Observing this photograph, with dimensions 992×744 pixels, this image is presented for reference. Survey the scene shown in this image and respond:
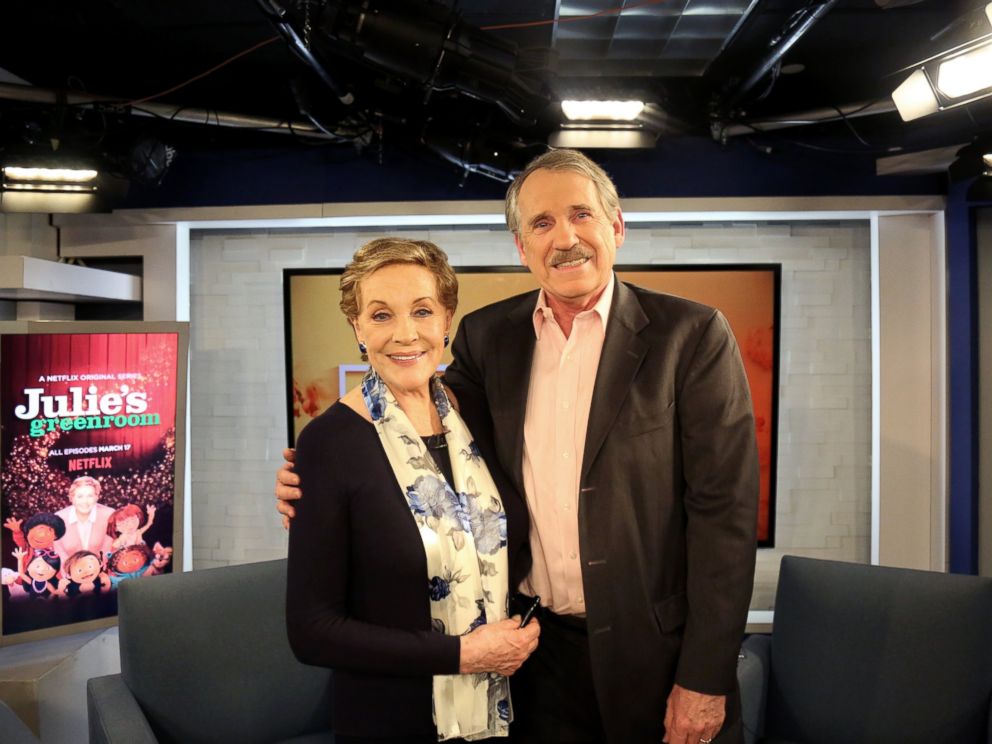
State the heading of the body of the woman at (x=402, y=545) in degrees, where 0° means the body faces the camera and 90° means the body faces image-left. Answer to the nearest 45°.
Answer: approximately 315°

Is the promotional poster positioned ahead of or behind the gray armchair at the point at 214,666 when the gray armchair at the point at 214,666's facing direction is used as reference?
behind

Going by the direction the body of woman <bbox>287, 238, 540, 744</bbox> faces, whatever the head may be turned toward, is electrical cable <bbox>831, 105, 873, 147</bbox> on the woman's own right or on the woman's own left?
on the woman's own left

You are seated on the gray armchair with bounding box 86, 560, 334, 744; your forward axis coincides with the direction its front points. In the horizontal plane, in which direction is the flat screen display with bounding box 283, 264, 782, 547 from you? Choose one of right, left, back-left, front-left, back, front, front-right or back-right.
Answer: left

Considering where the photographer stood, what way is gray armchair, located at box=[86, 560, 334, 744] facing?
facing the viewer and to the right of the viewer
